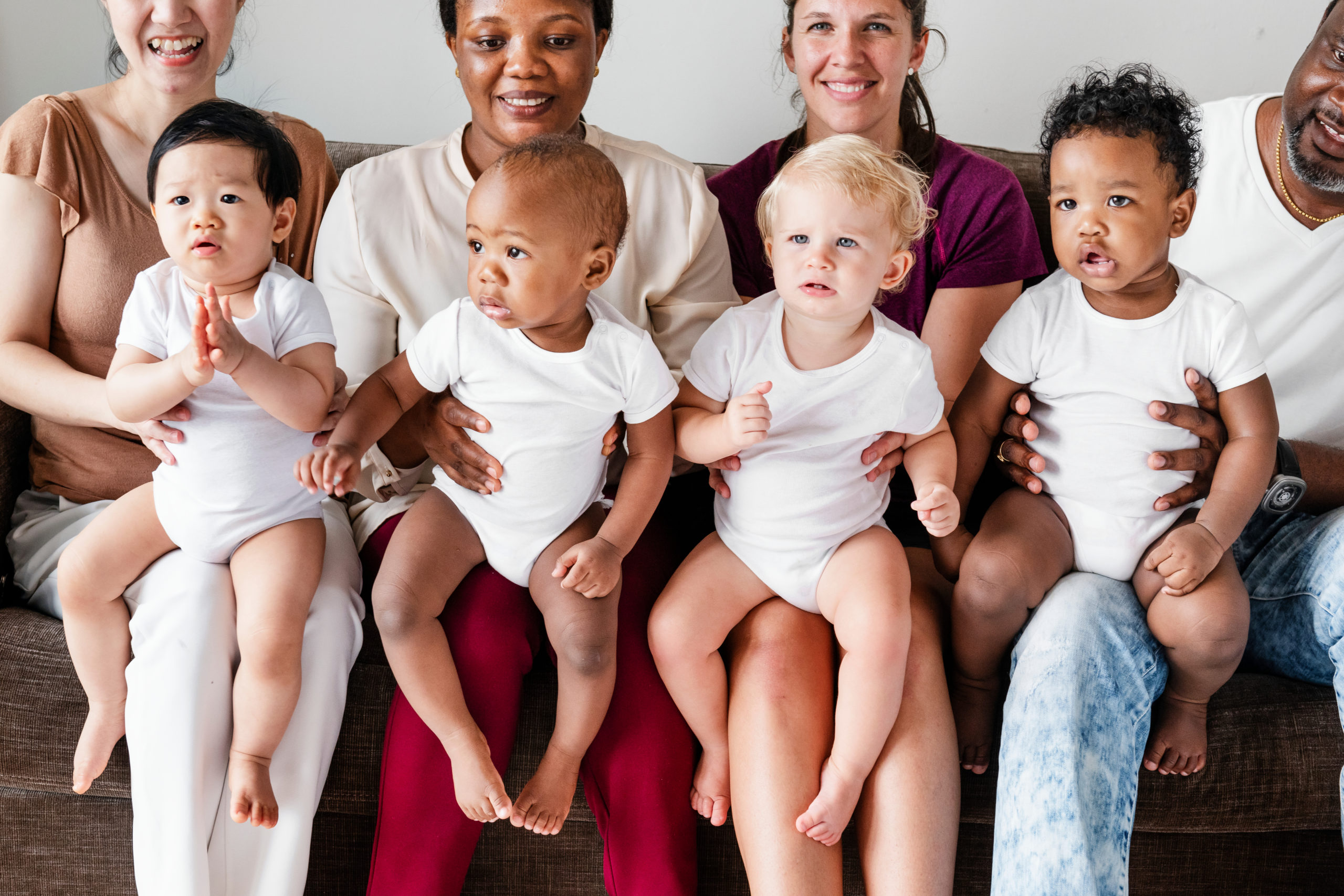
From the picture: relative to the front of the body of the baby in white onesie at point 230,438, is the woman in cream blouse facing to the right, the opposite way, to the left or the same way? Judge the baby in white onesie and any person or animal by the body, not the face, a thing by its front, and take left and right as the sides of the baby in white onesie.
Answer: the same way

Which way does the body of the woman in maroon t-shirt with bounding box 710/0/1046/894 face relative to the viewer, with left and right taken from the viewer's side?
facing the viewer

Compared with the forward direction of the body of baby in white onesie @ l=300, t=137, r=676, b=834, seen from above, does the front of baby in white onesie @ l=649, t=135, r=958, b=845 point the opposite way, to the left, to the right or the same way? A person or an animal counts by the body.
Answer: the same way

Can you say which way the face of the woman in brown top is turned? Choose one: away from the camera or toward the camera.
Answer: toward the camera

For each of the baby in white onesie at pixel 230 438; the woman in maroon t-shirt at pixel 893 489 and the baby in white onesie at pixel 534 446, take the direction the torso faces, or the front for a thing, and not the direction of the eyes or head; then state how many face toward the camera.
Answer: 3

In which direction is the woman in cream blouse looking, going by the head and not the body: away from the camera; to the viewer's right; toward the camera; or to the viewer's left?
toward the camera

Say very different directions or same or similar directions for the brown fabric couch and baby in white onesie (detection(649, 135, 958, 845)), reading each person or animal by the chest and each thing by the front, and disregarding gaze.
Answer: same or similar directions

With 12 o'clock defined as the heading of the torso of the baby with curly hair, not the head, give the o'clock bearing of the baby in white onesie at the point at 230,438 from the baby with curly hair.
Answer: The baby in white onesie is roughly at 2 o'clock from the baby with curly hair.

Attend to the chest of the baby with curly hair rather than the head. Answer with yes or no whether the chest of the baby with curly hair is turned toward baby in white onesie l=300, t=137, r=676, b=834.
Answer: no

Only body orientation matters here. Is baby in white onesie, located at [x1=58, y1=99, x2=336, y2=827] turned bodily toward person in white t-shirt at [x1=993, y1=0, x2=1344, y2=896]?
no

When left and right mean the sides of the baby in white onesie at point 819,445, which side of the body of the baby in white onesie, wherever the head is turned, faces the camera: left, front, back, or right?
front
